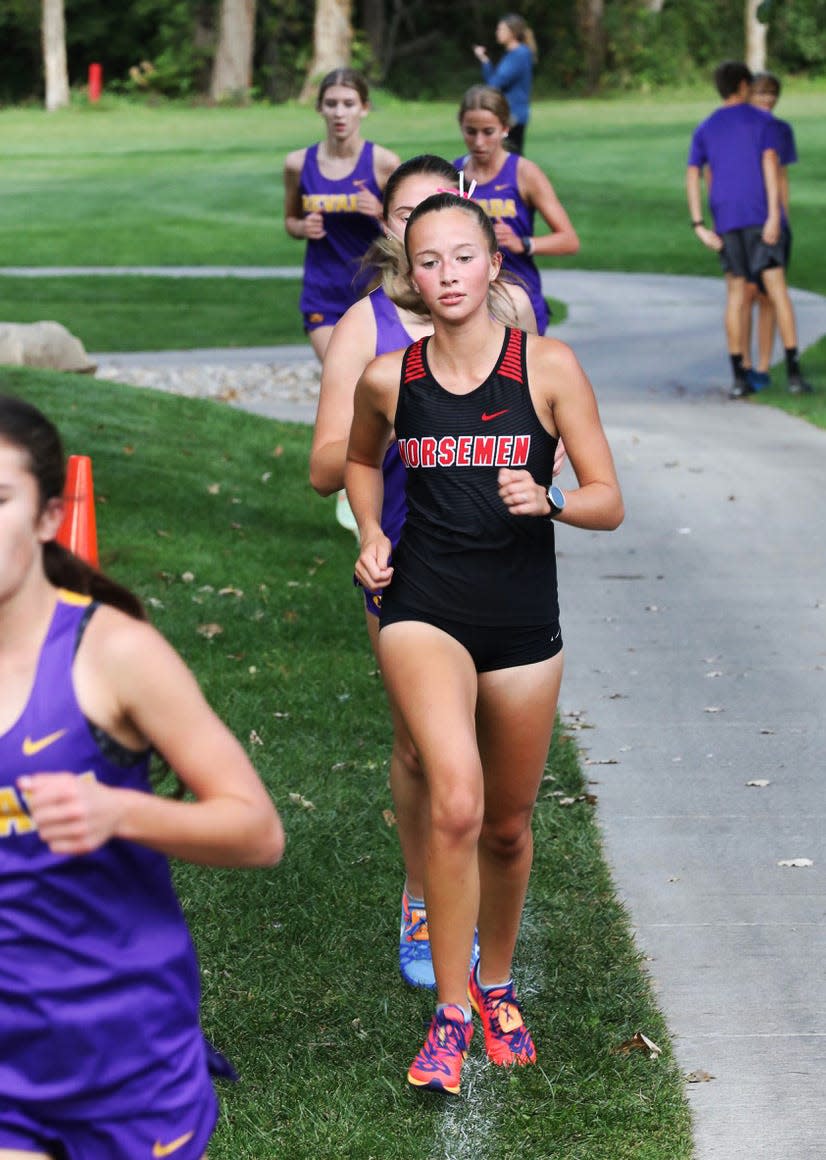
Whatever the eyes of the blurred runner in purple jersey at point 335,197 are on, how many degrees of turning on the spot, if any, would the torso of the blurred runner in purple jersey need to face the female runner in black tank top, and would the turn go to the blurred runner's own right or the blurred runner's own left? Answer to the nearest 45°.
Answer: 0° — they already face them

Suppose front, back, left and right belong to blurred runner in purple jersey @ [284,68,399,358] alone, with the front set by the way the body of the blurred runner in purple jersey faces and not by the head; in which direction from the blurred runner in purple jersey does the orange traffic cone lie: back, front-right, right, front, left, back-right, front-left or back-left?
front

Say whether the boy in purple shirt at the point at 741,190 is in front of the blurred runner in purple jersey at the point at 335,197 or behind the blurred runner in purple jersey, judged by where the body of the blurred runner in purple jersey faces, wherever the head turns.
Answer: behind

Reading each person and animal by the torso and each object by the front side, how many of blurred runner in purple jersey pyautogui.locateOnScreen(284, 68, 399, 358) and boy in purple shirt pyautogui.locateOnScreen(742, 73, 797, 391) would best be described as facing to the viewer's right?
0

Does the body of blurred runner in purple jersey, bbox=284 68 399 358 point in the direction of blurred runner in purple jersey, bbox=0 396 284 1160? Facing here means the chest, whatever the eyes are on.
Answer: yes

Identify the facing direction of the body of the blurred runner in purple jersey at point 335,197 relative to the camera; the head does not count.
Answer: toward the camera

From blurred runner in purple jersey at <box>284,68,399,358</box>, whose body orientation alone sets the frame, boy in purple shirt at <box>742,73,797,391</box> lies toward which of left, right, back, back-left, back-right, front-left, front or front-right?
back-left

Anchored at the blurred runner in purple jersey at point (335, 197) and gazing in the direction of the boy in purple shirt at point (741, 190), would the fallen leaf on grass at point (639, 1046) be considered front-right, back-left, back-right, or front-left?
back-right

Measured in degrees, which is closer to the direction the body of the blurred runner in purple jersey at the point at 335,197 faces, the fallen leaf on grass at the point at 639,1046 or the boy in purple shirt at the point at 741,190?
the fallen leaf on grass
